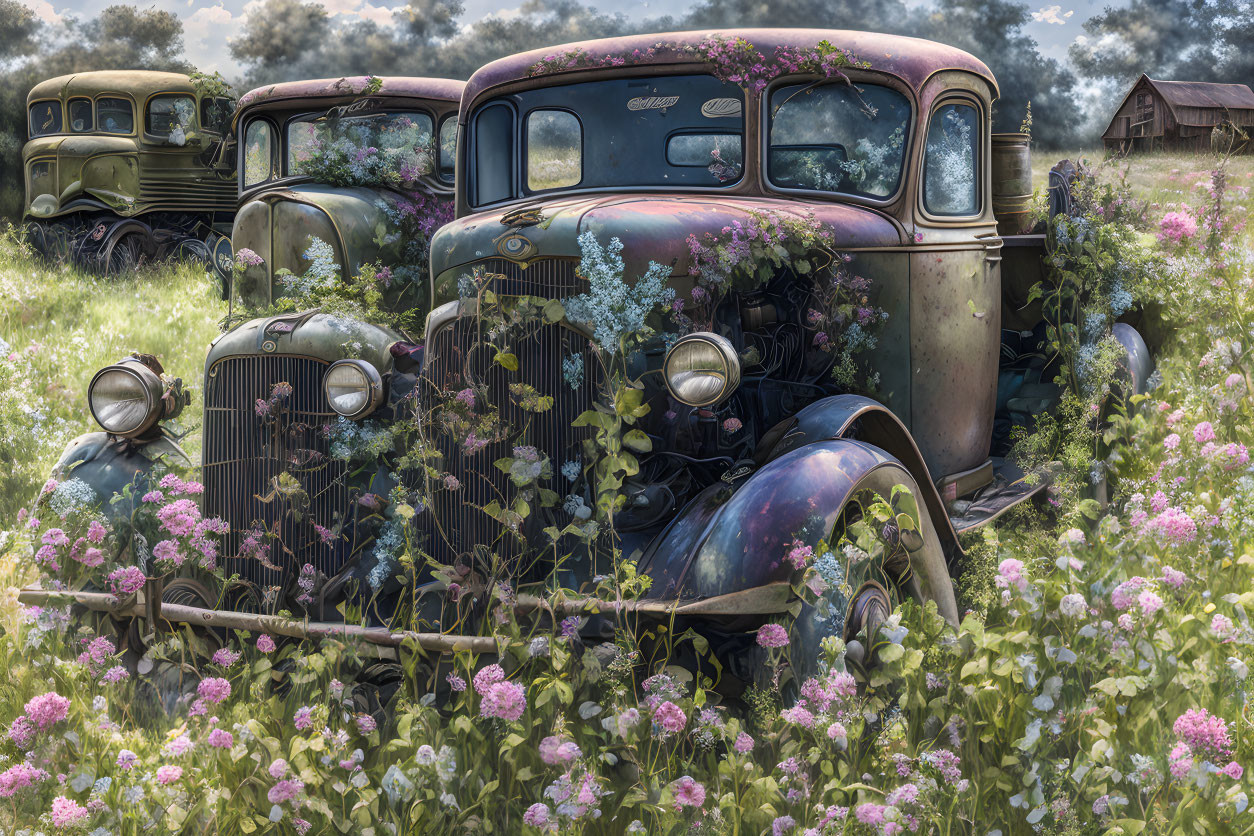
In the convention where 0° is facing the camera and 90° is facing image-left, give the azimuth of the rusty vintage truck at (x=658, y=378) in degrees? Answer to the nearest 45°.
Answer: approximately 45°

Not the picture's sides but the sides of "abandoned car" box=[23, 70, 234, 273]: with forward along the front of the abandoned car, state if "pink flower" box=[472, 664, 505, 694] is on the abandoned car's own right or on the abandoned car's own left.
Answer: on the abandoned car's own left

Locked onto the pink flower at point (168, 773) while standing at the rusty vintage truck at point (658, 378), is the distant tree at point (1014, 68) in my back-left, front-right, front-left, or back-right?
back-right

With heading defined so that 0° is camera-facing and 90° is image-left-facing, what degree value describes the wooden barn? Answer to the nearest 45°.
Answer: approximately 45°

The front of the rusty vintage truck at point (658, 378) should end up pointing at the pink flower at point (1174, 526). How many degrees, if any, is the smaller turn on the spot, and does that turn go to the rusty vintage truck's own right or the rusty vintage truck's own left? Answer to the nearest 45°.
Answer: approximately 90° to the rusty vintage truck's own left

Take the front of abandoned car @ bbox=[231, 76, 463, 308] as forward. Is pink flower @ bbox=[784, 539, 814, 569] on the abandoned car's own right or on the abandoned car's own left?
on the abandoned car's own left

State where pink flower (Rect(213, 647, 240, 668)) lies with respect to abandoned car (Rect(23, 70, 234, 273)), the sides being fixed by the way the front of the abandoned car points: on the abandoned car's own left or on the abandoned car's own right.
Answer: on the abandoned car's own left

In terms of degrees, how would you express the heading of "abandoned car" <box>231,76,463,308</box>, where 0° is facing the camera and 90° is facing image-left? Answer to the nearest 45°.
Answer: approximately 45°

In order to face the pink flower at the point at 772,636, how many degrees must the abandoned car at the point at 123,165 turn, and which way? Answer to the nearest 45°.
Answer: approximately 45° to its left

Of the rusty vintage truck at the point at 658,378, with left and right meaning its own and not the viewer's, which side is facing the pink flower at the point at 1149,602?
left
